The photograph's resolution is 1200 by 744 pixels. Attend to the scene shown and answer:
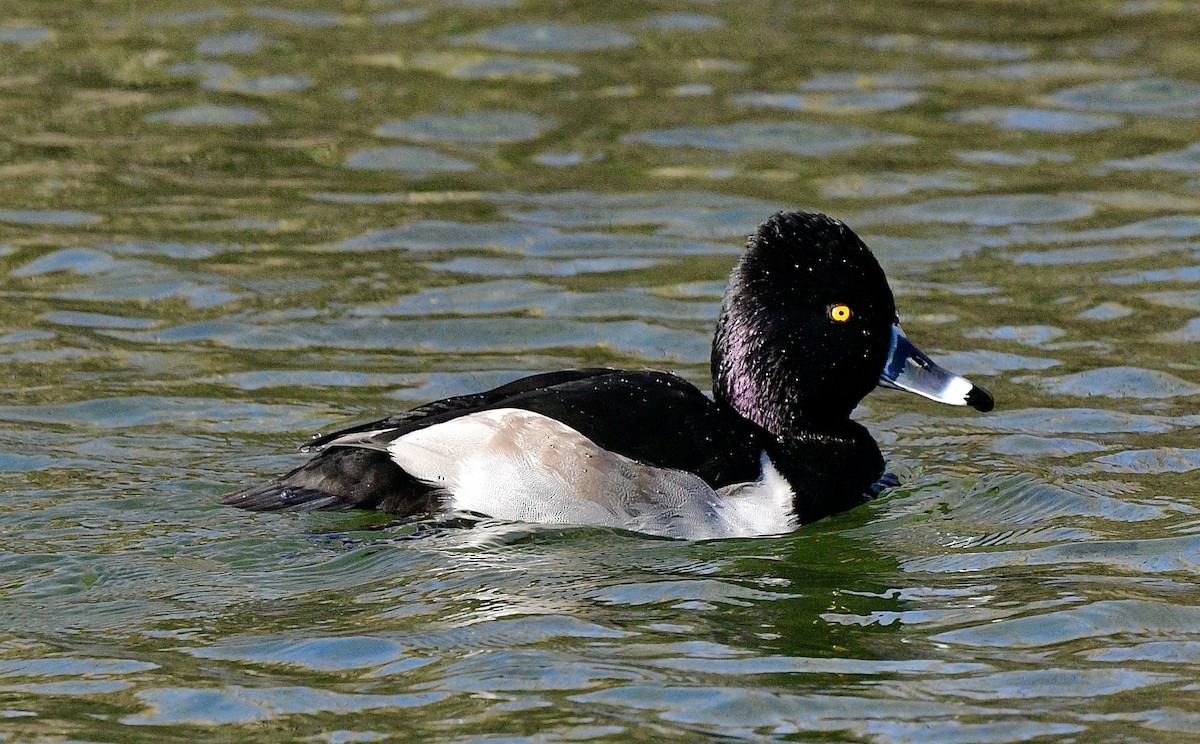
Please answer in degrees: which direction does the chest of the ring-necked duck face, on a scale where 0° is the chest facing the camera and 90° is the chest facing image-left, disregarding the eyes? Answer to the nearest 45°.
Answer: approximately 270°
